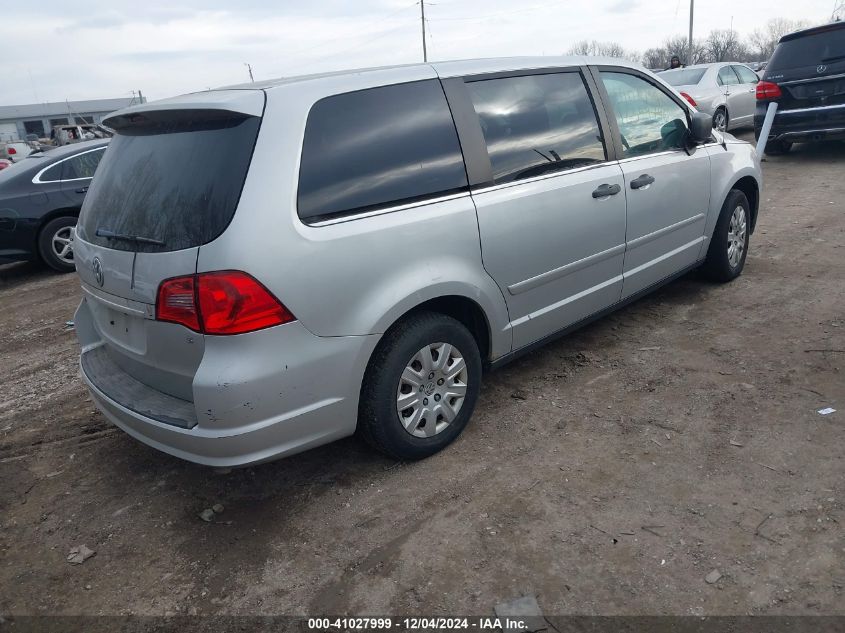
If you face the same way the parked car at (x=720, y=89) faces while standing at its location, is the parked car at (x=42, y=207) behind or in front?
behind

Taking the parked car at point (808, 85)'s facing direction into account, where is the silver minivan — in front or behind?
behind

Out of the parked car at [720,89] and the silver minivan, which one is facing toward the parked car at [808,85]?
the silver minivan

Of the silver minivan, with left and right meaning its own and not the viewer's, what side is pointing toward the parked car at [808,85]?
front

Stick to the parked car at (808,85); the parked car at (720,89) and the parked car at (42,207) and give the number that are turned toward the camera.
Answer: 0

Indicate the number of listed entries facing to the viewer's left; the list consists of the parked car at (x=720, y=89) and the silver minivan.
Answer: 0

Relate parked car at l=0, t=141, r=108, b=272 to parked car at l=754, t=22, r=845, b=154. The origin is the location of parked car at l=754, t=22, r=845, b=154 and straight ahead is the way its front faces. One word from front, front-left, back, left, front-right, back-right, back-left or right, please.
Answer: back-left

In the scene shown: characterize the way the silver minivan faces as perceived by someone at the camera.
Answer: facing away from the viewer and to the right of the viewer

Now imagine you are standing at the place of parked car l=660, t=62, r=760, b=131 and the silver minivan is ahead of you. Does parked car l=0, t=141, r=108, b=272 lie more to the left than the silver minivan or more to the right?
right

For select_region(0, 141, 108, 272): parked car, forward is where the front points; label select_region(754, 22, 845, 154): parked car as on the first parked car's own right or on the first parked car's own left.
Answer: on the first parked car's own right

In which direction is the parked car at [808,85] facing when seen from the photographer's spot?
facing away from the viewer
